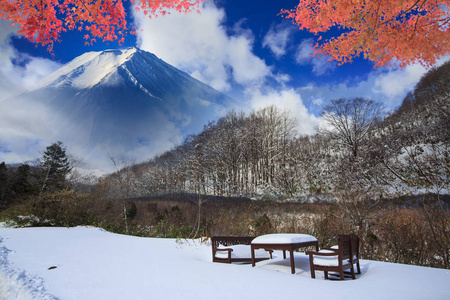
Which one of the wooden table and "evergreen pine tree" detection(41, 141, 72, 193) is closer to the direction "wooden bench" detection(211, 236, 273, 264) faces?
the wooden table

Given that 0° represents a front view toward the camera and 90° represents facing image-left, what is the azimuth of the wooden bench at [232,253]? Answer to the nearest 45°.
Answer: approximately 315°

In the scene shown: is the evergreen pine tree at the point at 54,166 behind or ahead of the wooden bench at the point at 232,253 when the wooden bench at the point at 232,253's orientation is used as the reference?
behind

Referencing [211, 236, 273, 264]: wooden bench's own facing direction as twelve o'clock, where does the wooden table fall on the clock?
The wooden table is roughly at 12 o'clock from the wooden bench.
